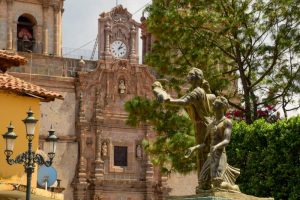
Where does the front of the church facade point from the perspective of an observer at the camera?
facing the viewer

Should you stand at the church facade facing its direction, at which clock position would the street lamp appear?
The street lamp is roughly at 12 o'clock from the church facade.

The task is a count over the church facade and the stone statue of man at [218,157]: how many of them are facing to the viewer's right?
0

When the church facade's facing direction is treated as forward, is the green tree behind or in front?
in front

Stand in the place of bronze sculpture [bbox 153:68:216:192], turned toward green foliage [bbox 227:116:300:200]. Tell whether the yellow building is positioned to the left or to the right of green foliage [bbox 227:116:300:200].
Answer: left

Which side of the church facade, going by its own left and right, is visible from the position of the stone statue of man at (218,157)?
front

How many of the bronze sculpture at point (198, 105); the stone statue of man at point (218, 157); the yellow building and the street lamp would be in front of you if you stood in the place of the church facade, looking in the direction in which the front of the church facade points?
4

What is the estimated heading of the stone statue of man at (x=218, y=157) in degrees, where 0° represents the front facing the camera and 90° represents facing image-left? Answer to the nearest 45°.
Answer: approximately 45°

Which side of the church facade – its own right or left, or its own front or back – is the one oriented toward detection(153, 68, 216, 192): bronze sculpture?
front

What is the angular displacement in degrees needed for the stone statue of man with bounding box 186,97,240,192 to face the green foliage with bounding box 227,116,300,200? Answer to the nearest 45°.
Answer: approximately 135° to its right

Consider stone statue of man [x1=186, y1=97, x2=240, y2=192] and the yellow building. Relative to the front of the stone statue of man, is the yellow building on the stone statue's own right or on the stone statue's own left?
on the stone statue's own right
